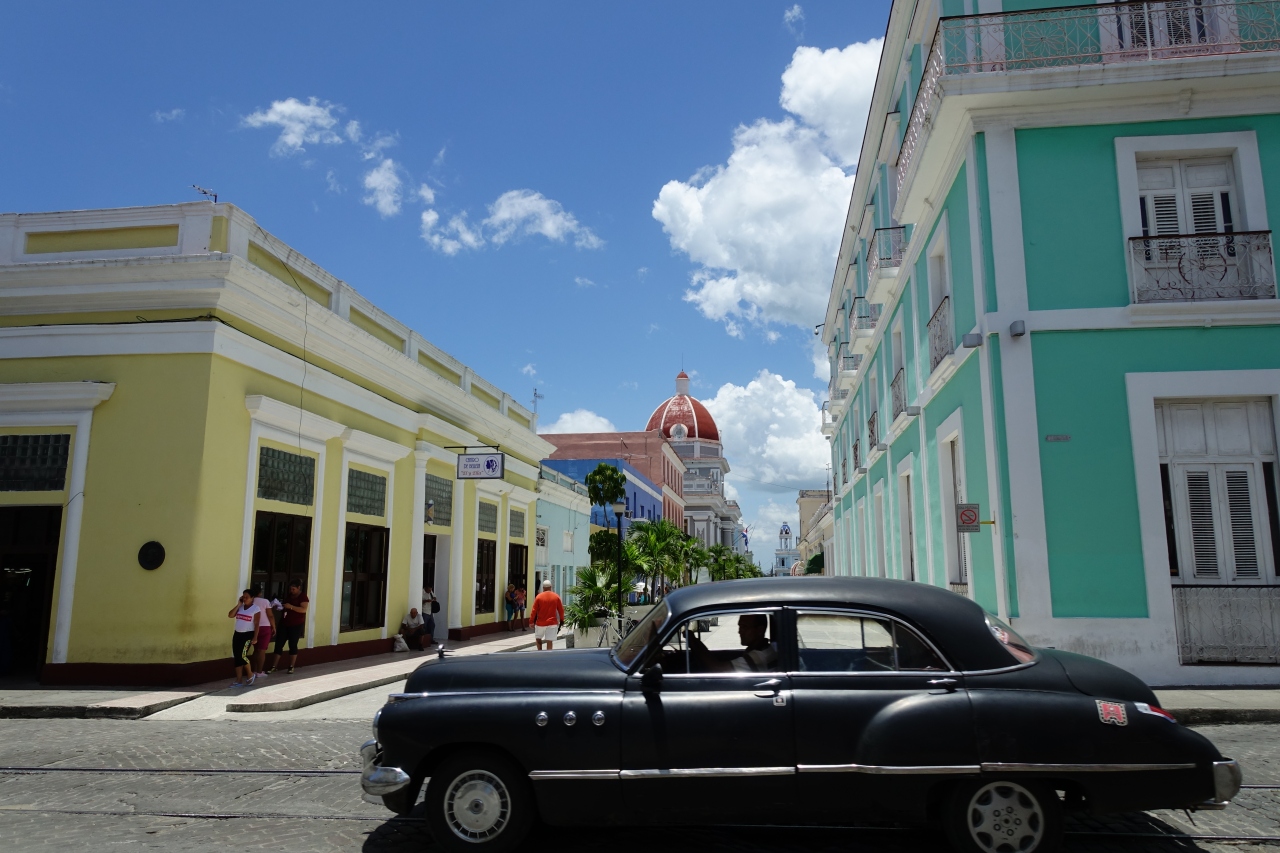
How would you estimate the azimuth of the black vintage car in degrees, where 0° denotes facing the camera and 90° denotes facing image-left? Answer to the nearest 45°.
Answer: approximately 90°

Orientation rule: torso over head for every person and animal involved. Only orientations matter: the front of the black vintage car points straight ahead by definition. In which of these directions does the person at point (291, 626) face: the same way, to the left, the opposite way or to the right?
to the left

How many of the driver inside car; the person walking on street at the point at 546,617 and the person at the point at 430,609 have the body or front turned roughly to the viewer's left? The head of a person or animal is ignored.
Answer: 1

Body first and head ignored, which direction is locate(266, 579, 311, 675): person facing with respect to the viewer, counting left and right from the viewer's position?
facing the viewer and to the left of the viewer

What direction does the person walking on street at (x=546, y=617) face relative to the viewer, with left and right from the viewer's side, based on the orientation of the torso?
facing away from the viewer

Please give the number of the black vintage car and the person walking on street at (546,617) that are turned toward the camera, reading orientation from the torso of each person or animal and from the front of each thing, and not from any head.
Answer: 0

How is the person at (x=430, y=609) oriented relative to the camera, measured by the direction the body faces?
toward the camera

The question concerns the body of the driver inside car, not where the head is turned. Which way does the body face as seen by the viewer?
to the viewer's left

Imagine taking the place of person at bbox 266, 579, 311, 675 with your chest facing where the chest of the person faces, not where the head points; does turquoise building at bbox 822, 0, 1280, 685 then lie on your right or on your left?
on your left

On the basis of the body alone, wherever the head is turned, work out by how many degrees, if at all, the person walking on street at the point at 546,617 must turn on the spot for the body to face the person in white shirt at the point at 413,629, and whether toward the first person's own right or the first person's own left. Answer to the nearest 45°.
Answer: approximately 45° to the first person's own left

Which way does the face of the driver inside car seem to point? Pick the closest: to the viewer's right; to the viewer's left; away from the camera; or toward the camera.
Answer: to the viewer's left
